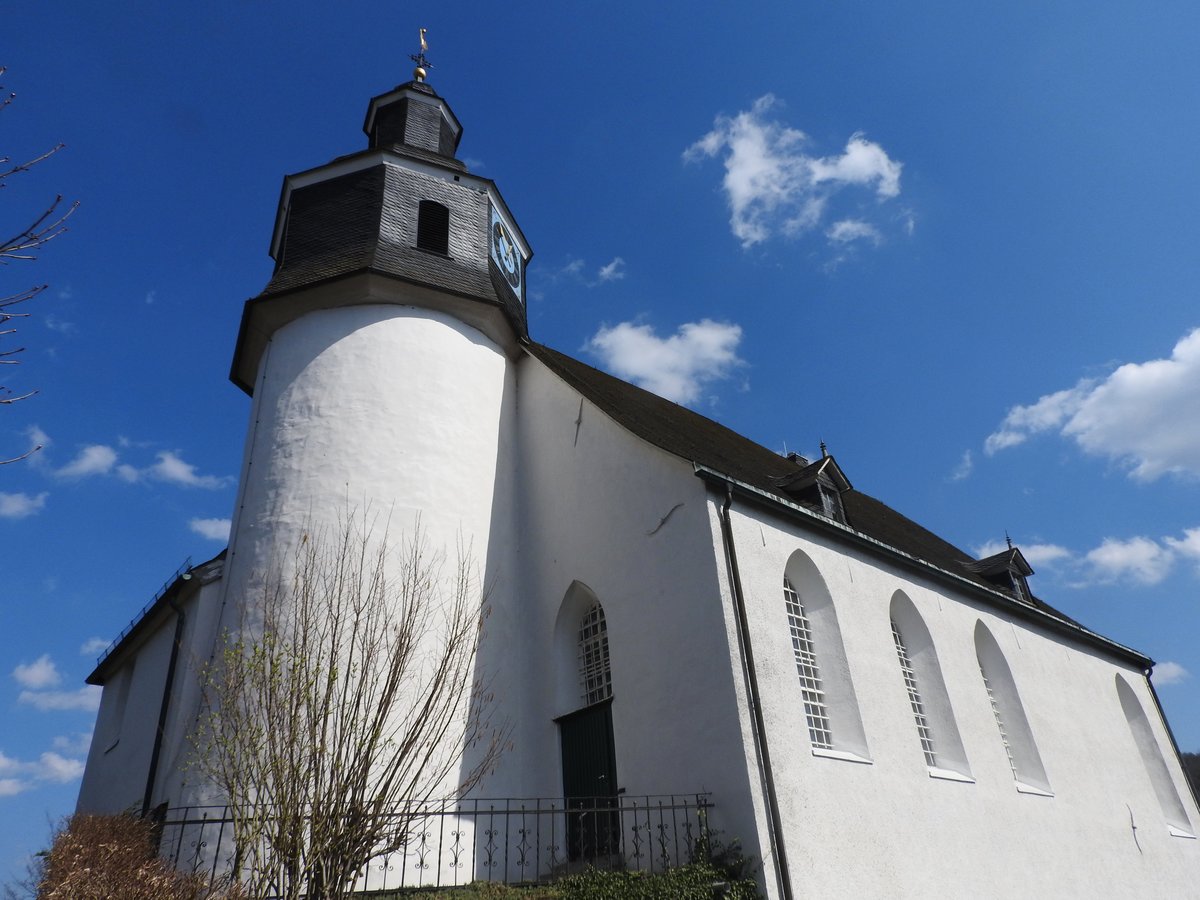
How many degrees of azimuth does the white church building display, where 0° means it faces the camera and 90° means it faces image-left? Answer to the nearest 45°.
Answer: approximately 45°
